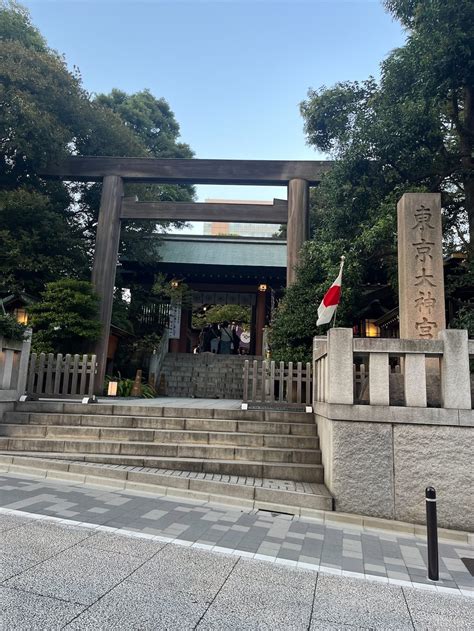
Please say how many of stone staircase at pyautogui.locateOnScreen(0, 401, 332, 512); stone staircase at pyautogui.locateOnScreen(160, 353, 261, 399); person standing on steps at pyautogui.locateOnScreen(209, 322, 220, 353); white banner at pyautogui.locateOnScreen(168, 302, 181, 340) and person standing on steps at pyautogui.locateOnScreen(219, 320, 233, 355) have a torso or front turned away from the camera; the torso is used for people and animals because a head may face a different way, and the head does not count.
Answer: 2

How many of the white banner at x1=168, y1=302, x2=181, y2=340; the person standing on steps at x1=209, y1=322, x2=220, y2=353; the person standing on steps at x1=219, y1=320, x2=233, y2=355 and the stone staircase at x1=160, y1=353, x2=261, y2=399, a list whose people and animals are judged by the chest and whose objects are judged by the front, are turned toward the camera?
2

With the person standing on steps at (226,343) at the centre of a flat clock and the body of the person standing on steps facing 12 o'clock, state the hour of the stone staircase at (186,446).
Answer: The stone staircase is roughly at 6 o'clock from the person standing on steps.

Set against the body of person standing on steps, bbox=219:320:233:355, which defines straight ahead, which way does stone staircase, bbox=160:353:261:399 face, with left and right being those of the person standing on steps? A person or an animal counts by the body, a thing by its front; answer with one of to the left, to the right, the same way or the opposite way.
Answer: the opposite way

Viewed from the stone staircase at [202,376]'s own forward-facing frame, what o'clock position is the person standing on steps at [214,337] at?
The person standing on steps is roughly at 6 o'clock from the stone staircase.

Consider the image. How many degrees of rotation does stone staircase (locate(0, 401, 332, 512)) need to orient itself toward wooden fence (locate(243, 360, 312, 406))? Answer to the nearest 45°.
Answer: approximately 135° to its left

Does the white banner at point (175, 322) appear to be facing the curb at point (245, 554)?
yes

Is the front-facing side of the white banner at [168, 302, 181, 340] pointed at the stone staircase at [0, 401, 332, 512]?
yes

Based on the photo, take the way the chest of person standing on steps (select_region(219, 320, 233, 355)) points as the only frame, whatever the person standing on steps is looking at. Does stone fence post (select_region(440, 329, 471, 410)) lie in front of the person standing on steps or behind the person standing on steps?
behind

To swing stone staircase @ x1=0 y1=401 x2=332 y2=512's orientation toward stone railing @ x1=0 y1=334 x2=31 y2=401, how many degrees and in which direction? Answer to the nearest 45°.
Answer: approximately 135° to its right

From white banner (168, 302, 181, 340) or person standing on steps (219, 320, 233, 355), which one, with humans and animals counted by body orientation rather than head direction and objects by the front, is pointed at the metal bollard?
the white banner
